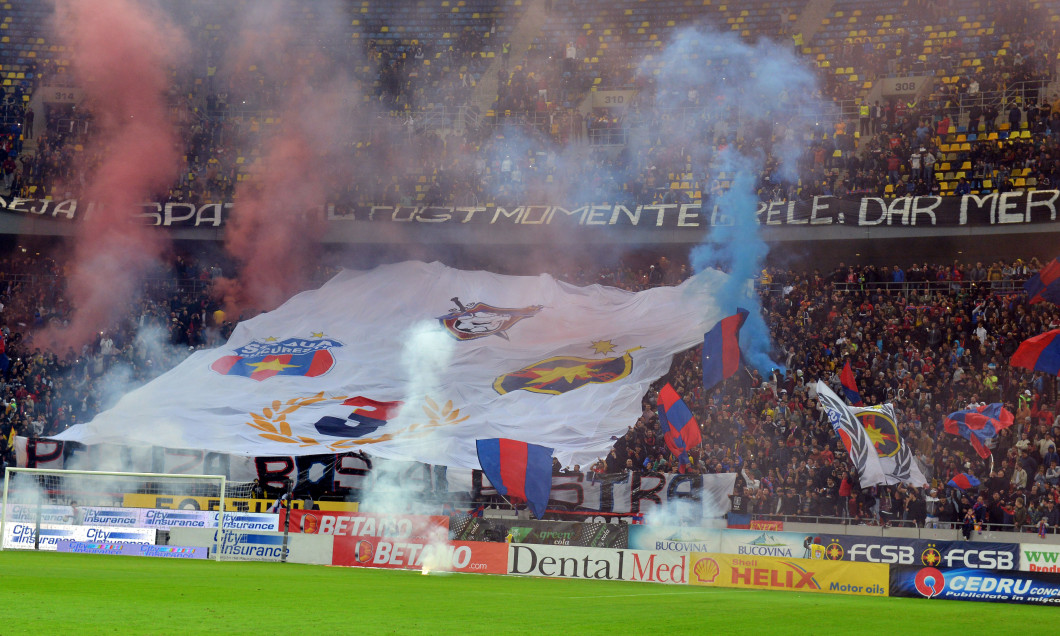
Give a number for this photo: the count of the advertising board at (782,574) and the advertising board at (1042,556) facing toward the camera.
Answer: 2

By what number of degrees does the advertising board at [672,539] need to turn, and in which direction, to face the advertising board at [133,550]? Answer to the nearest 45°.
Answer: approximately 90° to its right

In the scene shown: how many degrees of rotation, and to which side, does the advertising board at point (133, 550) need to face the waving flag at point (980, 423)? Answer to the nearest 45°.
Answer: approximately 90° to its left

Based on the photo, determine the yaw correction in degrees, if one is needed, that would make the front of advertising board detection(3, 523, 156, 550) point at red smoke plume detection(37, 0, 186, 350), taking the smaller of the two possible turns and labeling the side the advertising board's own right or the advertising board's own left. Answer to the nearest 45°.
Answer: approximately 180°

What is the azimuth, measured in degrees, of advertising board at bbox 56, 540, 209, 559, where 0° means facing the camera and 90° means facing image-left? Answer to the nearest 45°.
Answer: approximately 0°

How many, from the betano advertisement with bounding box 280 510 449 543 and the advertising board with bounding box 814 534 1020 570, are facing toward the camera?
2

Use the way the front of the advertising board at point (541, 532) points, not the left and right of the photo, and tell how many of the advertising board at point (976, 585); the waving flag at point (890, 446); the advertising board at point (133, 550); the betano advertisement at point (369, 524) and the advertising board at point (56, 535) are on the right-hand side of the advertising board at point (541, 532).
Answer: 3

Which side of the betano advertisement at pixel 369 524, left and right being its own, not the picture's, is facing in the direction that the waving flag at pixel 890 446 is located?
left
